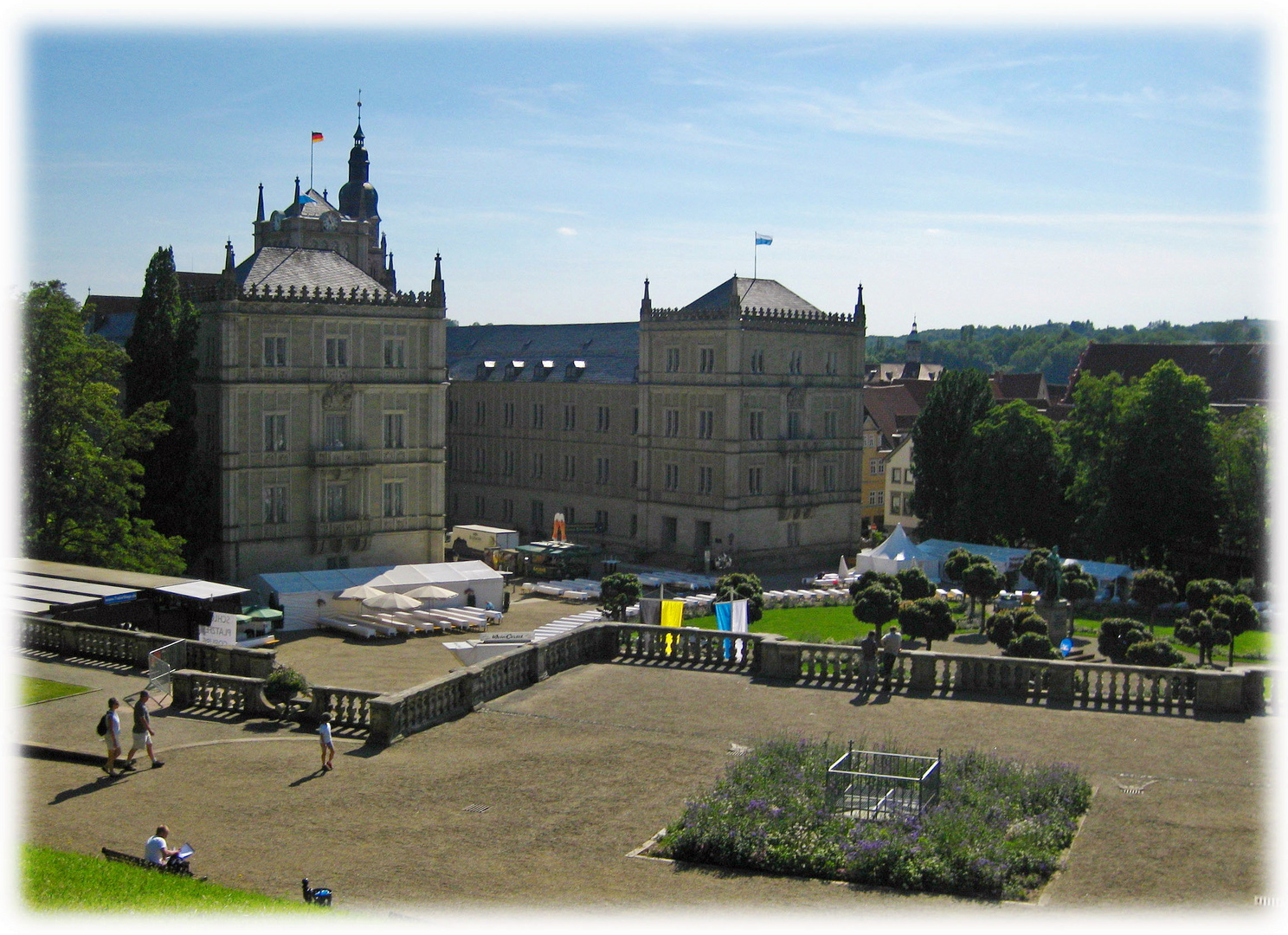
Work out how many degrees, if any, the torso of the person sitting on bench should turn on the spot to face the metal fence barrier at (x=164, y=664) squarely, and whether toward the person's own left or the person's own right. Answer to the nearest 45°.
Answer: approximately 45° to the person's own left

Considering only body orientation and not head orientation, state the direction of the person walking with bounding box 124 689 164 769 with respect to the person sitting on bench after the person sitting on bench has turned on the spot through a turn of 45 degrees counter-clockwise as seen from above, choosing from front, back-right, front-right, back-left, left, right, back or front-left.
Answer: front

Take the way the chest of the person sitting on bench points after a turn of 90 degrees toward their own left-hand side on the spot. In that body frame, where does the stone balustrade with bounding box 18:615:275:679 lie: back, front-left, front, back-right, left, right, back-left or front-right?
front-right

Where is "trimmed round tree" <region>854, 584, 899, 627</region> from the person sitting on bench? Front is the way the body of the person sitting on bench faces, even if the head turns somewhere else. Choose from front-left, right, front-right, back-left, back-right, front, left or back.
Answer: front

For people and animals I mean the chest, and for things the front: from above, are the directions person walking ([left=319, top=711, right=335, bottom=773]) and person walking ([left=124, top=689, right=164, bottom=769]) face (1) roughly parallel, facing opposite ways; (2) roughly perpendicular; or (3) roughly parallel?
roughly parallel

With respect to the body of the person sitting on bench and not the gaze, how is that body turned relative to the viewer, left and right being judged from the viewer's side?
facing away from the viewer and to the right of the viewer
